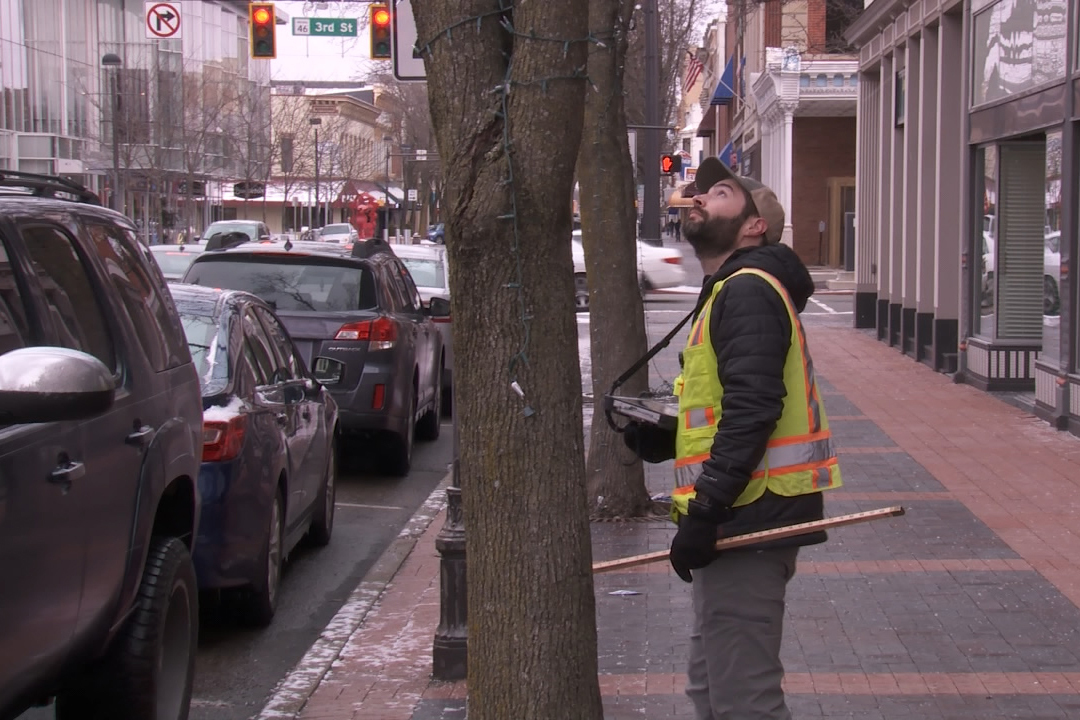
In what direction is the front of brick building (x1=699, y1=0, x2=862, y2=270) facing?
to the viewer's left

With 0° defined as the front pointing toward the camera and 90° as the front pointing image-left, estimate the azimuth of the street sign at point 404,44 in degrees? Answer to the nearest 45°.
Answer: approximately 0°

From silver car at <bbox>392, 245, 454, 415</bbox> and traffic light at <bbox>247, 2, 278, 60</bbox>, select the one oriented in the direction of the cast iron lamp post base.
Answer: the traffic light

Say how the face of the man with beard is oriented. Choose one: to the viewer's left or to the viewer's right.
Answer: to the viewer's left

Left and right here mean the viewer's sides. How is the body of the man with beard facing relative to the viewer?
facing to the left of the viewer

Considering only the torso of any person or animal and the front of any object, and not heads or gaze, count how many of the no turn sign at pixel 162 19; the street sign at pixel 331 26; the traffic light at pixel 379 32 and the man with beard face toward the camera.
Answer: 3

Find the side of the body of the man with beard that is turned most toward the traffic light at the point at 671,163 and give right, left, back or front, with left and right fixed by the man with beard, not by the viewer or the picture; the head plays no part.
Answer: right
